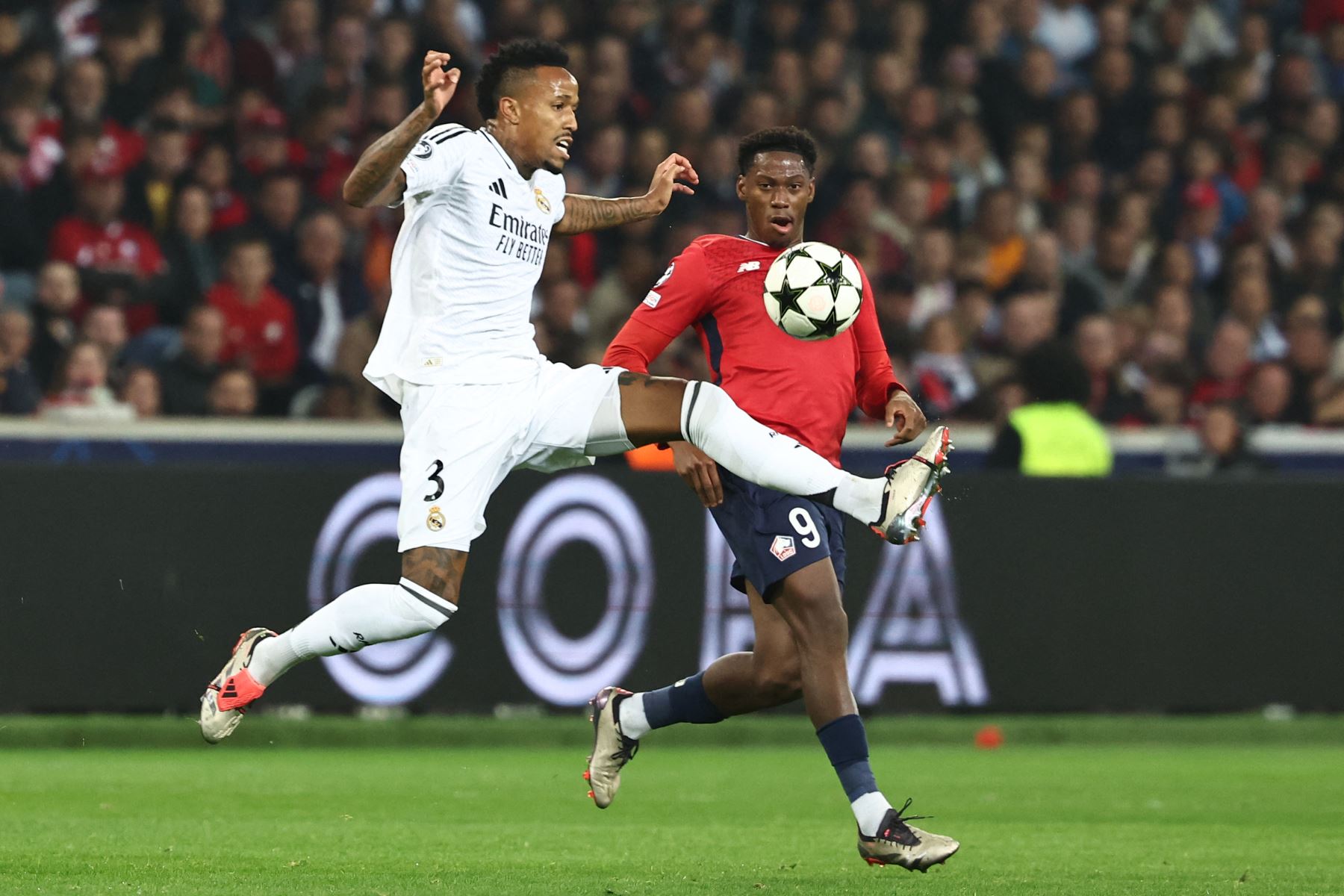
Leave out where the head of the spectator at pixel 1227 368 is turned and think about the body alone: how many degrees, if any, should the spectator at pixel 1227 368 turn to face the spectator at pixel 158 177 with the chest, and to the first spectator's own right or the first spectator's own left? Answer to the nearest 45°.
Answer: approximately 45° to the first spectator's own right

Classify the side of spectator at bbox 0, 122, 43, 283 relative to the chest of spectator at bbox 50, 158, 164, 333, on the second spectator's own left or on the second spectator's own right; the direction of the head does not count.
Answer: on the second spectator's own right

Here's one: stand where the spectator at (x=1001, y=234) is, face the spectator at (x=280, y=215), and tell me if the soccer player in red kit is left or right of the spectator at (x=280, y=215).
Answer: left

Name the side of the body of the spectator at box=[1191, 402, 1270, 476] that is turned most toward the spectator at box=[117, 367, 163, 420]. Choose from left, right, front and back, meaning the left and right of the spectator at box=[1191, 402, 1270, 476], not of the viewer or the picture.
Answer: right

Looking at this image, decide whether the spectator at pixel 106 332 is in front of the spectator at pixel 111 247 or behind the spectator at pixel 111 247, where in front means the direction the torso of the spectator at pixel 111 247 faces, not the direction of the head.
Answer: in front

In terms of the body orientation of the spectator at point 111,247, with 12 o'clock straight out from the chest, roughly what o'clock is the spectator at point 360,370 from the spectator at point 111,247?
the spectator at point 360,370 is roughly at 10 o'clock from the spectator at point 111,247.
